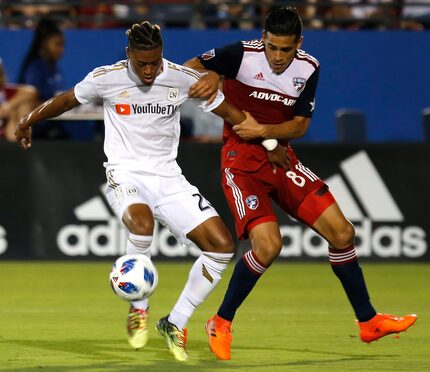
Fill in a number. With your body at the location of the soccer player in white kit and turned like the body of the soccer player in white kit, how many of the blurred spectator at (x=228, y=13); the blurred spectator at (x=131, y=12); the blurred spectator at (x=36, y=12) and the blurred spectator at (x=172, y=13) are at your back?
4

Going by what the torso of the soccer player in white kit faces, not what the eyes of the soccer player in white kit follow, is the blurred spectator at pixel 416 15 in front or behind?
behind

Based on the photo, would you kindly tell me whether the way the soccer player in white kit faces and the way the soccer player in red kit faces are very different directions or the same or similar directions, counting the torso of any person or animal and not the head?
same or similar directions

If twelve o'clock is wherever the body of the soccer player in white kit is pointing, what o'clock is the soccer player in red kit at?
The soccer player in red kit is roughly at 9 o'clock from the soccer player in white kit.

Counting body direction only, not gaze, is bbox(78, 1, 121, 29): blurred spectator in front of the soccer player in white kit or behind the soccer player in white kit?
behind

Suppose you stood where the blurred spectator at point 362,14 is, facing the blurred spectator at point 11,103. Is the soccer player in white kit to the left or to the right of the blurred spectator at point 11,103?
left

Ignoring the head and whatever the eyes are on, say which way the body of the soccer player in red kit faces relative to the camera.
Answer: toward the camera

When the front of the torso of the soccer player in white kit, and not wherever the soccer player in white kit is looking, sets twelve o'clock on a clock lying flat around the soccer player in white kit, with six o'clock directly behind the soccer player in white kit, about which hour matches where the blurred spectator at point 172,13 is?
The blurred spectator is roughly at 6 o'clock from the soccer player in white kit.

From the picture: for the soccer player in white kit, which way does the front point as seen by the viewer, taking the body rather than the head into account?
toward the camera

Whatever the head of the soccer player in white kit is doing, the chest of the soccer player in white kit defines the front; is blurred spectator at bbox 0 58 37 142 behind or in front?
behind

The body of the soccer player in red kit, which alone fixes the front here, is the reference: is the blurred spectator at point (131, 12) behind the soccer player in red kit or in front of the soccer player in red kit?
behind

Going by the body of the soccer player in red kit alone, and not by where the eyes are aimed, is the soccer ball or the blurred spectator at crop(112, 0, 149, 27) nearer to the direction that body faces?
the soccer ball

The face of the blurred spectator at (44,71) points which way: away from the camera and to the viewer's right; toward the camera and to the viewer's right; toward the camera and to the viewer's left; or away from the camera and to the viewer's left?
toward the camera and to the viewer's right
